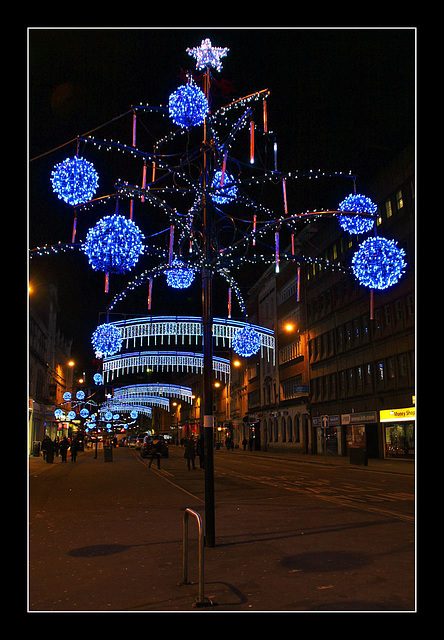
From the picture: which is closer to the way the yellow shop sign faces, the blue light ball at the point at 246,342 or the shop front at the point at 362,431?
the blue light ball

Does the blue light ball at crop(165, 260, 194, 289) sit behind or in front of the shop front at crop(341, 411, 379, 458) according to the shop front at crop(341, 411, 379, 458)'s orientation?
in front

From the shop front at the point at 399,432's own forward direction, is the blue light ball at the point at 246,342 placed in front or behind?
in front

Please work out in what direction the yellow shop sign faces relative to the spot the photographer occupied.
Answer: facing the viewer and to the left of the viewer

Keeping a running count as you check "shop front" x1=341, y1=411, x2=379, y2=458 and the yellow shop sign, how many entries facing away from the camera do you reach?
0

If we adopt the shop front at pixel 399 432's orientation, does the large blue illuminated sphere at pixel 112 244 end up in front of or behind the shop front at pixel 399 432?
in front

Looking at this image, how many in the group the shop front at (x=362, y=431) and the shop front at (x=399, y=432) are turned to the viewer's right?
0

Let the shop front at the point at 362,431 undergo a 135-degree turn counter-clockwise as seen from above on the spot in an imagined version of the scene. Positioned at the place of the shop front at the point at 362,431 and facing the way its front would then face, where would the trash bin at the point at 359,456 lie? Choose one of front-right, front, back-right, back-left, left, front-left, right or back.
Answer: right
